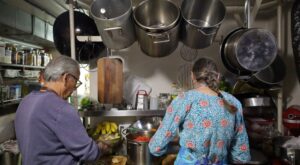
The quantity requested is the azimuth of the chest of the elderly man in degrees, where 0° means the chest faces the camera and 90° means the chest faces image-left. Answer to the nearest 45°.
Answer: approximately 225°

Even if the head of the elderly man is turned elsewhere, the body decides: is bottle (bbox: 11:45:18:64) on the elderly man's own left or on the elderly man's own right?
on the elderly man's own left

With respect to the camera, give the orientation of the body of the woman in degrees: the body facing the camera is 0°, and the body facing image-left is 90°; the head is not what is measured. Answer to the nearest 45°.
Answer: approximately 180°

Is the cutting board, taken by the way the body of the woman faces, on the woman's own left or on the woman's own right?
on the woman's own left

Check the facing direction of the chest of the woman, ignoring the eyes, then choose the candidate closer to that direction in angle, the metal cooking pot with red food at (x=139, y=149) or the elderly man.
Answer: the metal cooking pot with red food

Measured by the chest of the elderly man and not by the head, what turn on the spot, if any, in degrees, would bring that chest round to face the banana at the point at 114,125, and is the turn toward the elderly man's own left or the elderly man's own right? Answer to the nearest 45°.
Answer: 0° — they already face it

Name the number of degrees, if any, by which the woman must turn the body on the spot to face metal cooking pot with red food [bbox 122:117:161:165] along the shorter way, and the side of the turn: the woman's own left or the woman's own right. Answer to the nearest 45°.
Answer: approximately 45° to the woman's own left

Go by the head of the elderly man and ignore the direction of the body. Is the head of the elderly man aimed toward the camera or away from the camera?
away from the camera
